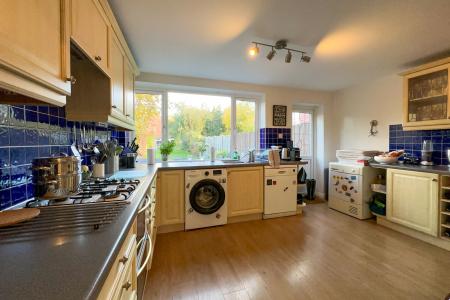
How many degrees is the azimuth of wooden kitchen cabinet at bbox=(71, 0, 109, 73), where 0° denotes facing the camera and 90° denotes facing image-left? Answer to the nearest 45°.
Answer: approximately 270°

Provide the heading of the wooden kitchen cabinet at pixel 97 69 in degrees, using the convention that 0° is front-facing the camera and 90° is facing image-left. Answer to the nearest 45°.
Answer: approximately 270°

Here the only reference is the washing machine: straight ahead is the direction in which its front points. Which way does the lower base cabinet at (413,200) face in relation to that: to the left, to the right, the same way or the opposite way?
to the right

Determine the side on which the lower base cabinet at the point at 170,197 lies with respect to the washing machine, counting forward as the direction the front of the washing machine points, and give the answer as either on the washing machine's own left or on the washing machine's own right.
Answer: on the washing machine's own right

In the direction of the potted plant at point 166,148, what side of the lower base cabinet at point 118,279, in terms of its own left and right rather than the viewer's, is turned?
left

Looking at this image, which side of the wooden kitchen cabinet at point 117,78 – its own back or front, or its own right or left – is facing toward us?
right

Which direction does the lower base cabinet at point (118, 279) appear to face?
to the viewer's right

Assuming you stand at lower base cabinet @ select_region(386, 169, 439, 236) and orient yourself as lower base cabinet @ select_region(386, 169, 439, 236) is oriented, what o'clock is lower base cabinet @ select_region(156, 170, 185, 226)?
lower base cabinet @ select_region(156, 170, 185, 226) is roughly at 12 o'clock from lower base cabinet @ select_region(386, 169, 439, 236).
